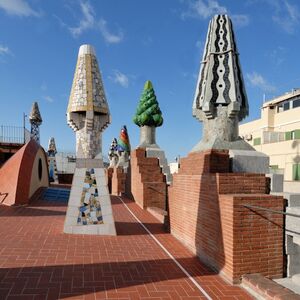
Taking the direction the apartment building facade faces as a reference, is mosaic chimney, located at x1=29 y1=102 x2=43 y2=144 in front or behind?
in front

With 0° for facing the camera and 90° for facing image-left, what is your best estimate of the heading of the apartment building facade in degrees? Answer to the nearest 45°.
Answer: approximately 45°

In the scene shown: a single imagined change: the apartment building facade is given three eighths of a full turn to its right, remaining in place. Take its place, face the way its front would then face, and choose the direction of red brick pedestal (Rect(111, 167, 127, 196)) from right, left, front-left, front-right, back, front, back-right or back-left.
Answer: back-left

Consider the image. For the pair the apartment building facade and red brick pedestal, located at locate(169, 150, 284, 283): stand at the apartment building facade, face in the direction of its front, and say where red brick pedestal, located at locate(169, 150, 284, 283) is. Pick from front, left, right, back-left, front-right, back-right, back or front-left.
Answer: front-left

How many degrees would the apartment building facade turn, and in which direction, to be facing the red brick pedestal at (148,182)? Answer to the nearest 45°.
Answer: approximately 45° to its left

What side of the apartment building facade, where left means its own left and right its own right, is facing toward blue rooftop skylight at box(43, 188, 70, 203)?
front
